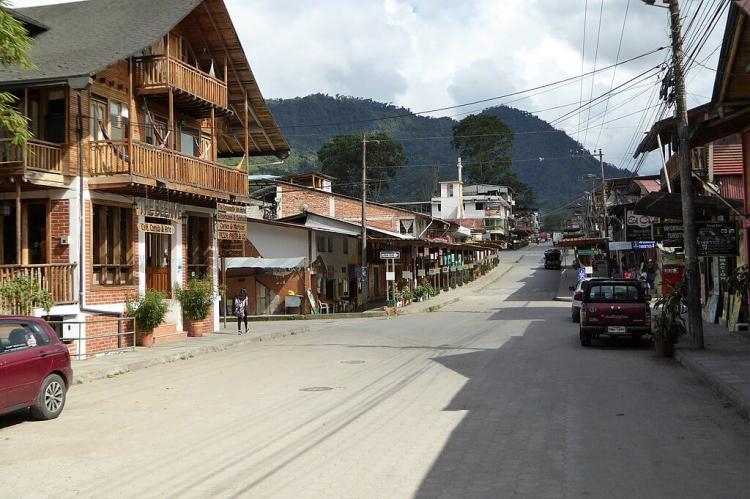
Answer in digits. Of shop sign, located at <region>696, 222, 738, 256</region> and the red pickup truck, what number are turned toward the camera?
1

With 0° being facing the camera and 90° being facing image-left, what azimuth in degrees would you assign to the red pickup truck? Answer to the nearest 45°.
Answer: approximately 180°

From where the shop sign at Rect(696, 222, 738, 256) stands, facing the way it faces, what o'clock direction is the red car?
The red car is roughly at 1 o'clock from the shop sign.

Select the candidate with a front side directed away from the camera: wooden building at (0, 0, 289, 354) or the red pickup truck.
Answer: the red pickup truck

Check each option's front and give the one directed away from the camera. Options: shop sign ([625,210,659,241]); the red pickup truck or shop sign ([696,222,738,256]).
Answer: the red pickup truck

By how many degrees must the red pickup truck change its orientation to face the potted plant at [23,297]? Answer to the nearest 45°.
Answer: approximately 135° to its left

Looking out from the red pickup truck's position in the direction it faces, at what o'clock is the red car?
The red car is roughly at 7 o'clock from the red pickup truck.

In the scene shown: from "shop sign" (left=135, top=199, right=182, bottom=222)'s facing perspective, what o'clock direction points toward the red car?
The red car is roughly at 2 o'clock from the shop sign.
